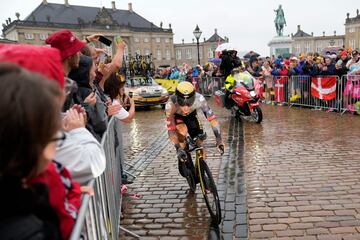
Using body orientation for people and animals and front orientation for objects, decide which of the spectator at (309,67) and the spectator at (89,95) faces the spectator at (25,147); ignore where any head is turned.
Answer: the spectator at (309,67)

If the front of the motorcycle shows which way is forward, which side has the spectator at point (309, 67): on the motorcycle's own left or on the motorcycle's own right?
on the motorcycle's own left

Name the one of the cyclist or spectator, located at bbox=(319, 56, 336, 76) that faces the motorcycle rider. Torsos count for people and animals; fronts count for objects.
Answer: the spectator

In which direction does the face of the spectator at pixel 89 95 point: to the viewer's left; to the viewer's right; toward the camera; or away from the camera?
to the viewer's right

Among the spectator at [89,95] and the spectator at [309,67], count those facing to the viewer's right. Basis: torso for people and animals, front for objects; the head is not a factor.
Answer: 1

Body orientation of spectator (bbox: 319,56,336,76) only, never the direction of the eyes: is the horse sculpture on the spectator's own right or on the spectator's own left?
on the spectator's own right
